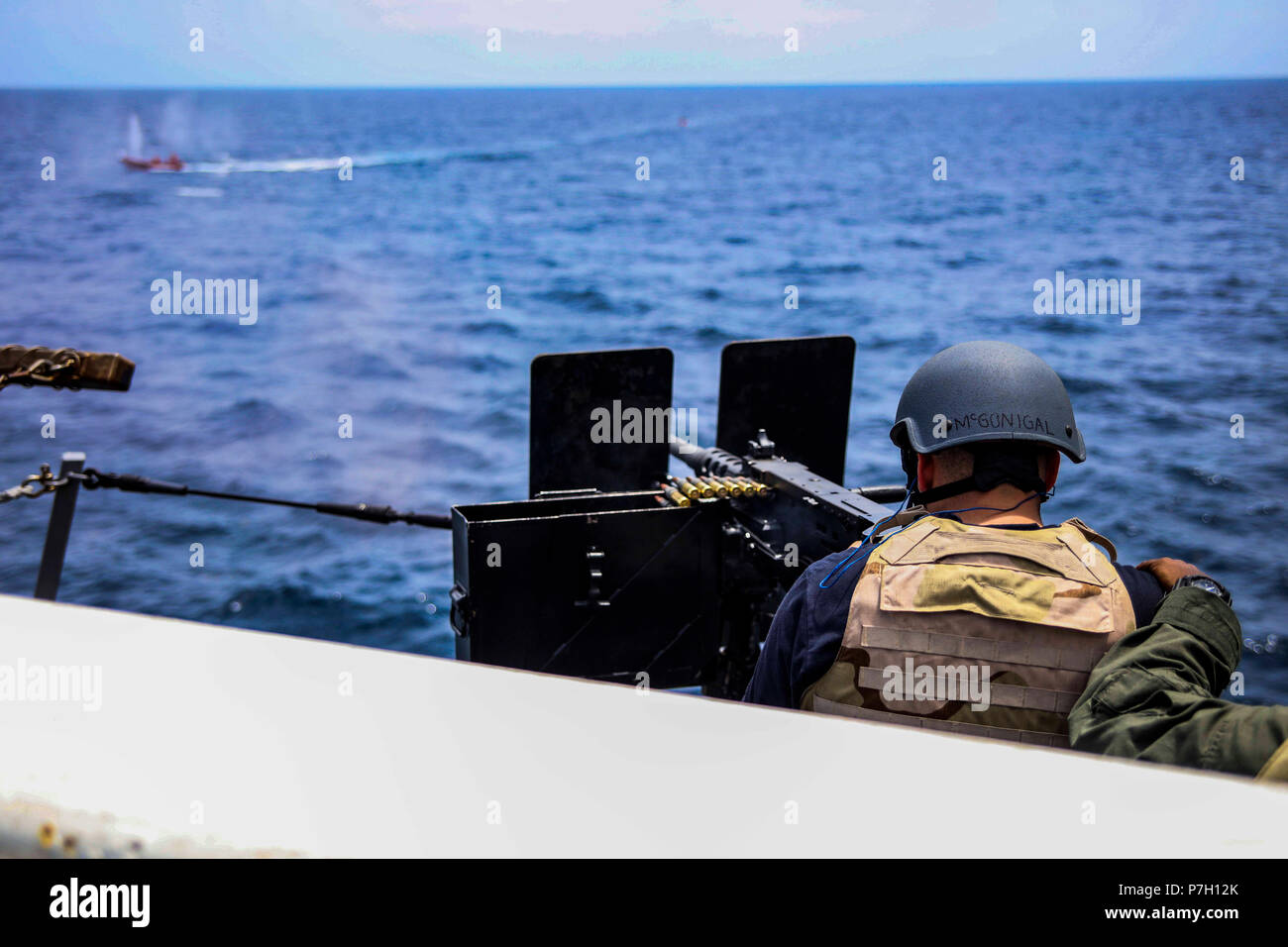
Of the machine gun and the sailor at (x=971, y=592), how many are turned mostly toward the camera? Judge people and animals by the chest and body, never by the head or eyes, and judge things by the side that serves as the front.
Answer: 0

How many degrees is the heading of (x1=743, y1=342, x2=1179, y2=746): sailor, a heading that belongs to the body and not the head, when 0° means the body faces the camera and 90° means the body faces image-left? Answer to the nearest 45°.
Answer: approximately 180°

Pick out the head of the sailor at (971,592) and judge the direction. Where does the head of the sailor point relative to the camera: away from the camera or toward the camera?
away from the camera

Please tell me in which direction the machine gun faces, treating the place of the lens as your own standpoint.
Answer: facing away from the viewer and to the left of the viewer

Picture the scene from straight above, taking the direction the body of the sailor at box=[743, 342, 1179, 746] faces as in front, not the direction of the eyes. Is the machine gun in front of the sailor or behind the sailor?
in front
